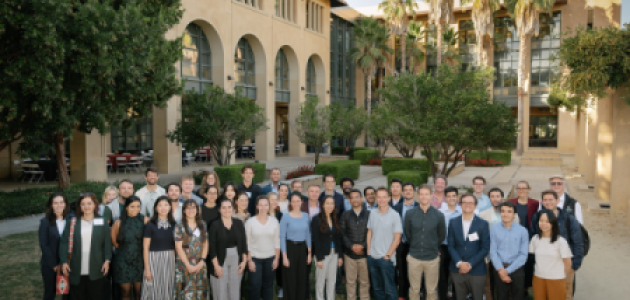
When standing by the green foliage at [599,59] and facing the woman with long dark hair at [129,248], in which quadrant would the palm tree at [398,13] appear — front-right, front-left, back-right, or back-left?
back-right

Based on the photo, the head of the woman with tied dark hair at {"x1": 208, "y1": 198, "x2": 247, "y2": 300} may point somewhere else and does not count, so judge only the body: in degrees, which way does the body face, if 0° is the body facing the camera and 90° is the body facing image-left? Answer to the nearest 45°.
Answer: approximately 0°

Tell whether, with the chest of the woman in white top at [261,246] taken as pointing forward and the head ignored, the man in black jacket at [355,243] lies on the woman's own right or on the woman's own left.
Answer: on the woman's own left

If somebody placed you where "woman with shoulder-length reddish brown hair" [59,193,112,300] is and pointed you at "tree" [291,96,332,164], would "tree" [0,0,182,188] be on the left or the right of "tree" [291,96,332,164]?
left

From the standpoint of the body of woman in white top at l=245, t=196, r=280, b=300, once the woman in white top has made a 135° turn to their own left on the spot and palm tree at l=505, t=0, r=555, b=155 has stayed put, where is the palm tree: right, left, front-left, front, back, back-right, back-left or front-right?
front

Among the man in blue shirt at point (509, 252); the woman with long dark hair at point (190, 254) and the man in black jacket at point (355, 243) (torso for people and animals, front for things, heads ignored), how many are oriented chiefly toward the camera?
3

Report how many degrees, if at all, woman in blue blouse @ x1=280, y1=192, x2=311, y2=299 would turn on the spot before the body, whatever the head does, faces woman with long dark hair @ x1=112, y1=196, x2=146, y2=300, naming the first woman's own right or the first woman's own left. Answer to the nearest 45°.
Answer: approximately 90° to the first woman's own right

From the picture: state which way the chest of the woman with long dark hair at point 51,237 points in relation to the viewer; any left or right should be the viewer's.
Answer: facing the viewer and to the right of the viewer

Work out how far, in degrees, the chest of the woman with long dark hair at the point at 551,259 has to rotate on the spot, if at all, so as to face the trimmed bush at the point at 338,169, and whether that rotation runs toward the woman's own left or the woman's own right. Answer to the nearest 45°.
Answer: approximately 90° to the woman's own right

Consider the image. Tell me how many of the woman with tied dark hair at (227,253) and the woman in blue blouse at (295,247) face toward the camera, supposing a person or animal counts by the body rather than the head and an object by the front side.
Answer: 2

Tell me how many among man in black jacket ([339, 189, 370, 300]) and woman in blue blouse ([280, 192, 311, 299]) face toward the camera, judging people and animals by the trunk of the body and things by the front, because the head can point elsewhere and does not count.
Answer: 2
